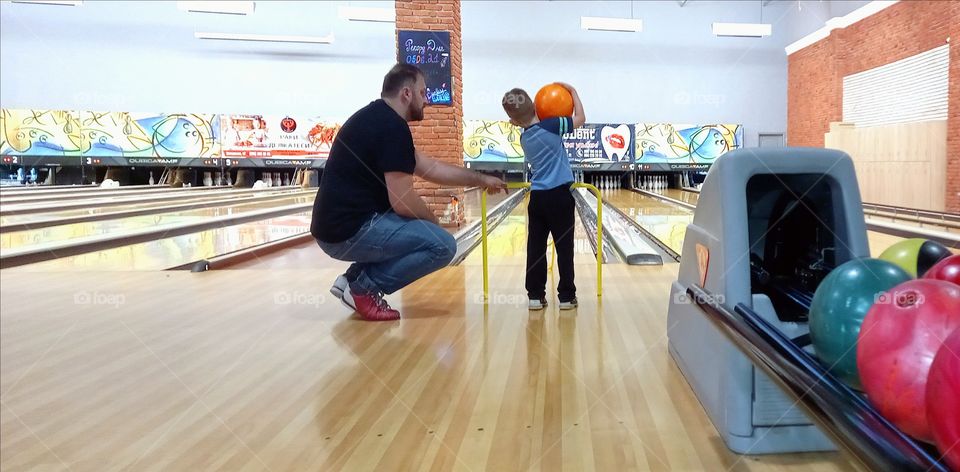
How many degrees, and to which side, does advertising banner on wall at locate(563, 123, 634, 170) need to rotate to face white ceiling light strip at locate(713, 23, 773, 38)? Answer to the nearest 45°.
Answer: approximately 45° to its left

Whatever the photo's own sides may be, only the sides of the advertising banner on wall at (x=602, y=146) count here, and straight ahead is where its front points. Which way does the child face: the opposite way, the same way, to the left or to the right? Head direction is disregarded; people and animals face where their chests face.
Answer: the opposite way

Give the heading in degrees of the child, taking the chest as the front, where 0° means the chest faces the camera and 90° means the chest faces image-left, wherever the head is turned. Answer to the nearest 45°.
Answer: approximately 180°

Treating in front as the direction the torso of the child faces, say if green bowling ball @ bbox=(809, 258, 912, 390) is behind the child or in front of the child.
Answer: behind

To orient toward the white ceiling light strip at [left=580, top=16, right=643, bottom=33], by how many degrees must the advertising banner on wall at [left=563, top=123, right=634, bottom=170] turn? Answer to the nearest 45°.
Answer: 0° — it already faces it

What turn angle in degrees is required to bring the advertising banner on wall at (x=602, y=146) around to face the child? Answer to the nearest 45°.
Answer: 0° — it already faces them

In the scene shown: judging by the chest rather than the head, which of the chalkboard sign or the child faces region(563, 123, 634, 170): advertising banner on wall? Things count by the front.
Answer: the child

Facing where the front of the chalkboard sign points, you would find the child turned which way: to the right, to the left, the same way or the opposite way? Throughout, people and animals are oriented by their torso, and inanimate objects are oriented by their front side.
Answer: the opposite way

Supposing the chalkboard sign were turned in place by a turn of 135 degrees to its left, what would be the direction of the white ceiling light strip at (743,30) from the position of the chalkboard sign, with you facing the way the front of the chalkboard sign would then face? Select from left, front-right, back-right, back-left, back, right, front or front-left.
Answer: front

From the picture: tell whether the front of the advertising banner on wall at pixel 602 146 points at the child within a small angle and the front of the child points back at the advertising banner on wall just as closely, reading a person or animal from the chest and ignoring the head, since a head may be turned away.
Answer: yes
